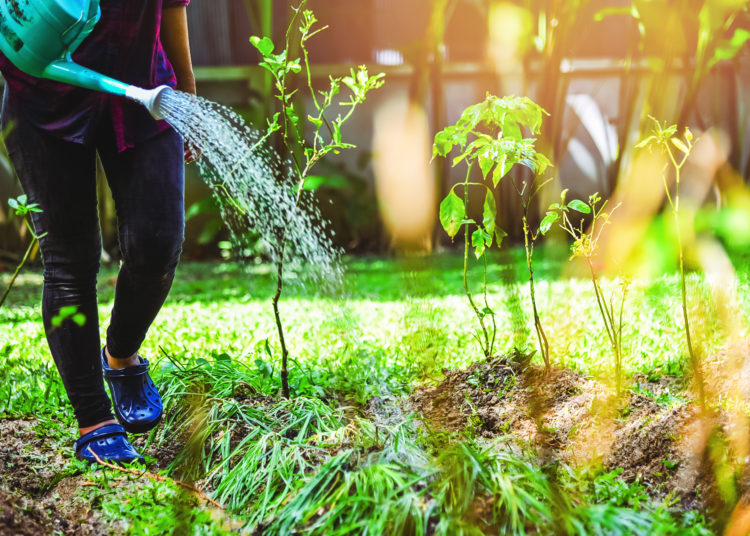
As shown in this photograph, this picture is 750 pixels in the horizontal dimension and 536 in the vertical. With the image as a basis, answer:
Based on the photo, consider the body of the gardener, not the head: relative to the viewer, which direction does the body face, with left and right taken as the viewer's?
facing the viewer and to the right of the viewer

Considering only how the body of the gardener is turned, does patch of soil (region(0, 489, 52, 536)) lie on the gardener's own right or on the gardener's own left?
on the gardener's own right

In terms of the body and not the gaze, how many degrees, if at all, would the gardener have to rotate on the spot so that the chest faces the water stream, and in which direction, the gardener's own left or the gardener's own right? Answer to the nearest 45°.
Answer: approximately 90° to the gardener's own left

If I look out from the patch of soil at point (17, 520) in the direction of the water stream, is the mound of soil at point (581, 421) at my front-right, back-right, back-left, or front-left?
front-right

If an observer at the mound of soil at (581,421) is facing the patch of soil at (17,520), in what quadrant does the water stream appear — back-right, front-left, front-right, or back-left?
front-right

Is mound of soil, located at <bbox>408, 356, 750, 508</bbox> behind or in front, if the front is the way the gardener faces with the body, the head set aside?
in front

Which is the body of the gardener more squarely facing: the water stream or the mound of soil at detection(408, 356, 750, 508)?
the mound of soil

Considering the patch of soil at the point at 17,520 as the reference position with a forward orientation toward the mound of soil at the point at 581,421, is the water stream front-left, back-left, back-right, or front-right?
front-left
